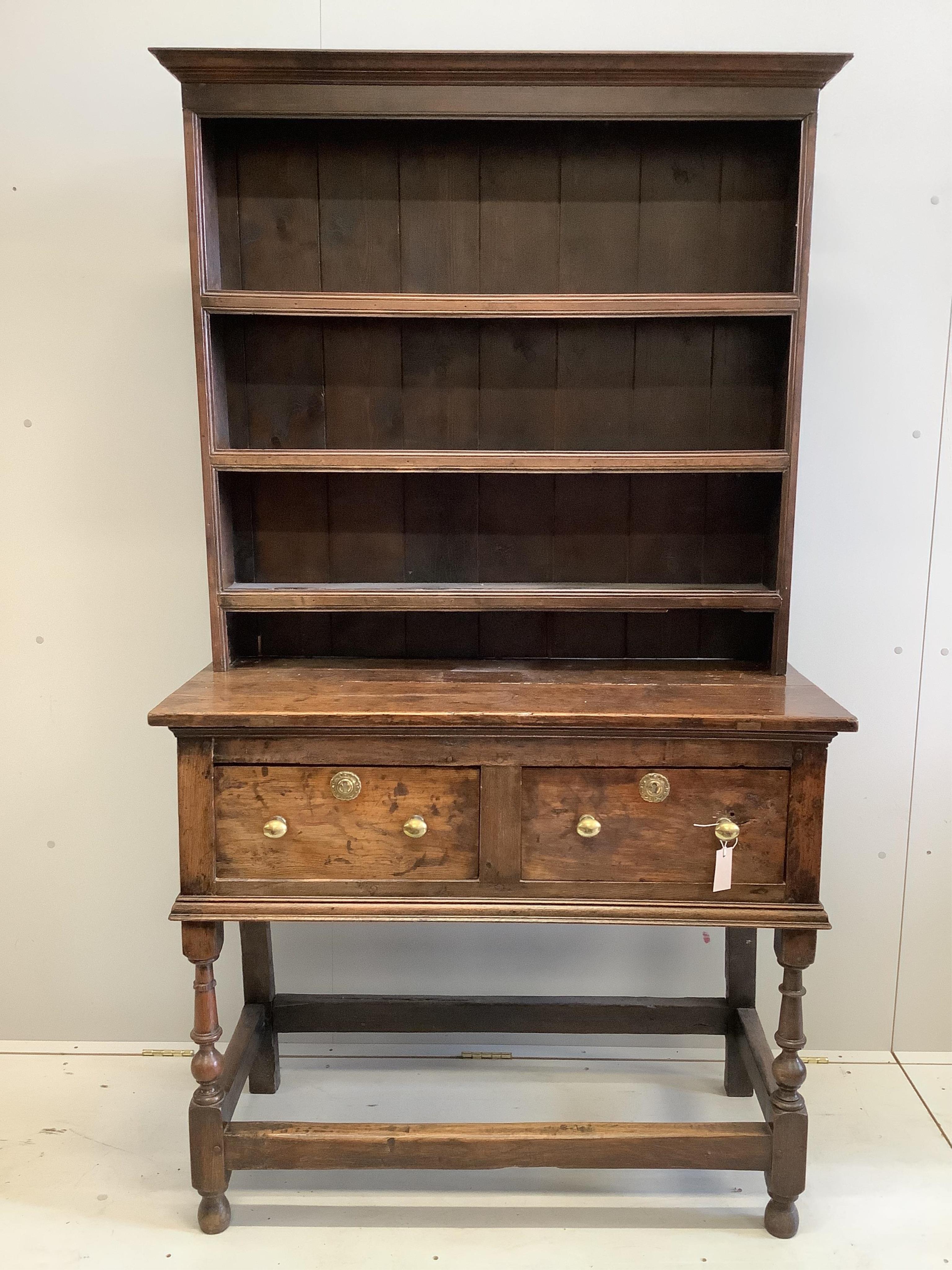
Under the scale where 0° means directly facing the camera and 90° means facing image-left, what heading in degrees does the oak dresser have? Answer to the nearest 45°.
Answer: approximately 0°
